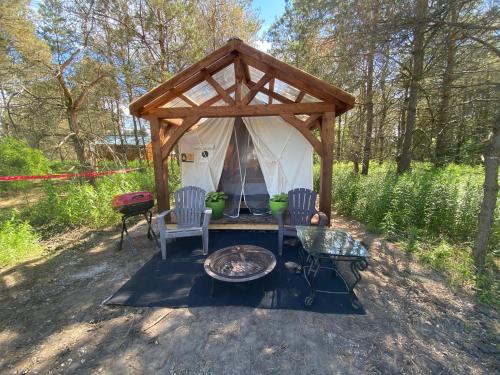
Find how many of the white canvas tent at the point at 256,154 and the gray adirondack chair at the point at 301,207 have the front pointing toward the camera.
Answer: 2

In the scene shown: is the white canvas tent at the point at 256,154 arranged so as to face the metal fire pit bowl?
yes

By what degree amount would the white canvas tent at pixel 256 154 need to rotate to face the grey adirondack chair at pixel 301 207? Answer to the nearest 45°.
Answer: approximately 45° to its left

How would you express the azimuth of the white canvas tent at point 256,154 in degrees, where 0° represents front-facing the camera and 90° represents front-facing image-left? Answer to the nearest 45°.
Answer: approximately 0°

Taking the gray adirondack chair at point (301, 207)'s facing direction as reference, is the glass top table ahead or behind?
ahead

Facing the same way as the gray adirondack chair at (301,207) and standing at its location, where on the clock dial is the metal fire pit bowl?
The metal fire pit bowl is roughly at 1 o'clock from the gray adirondack chair.

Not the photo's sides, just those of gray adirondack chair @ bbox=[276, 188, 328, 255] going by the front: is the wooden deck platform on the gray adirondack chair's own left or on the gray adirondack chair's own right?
on the gray adirondack chair's own right

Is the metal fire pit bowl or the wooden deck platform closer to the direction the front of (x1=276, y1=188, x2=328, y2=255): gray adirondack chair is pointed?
the metal fire pit bowl
